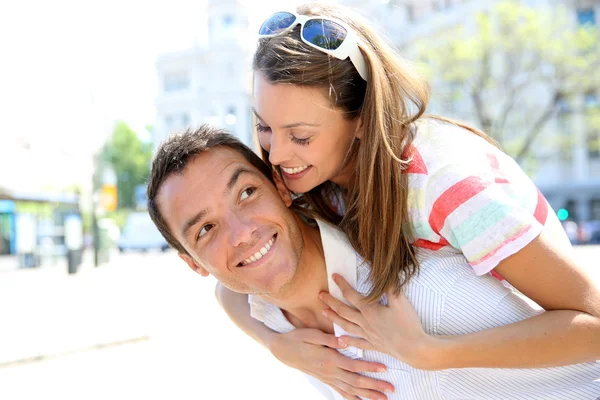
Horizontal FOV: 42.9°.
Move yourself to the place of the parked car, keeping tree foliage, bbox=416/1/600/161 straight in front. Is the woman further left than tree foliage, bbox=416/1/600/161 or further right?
right

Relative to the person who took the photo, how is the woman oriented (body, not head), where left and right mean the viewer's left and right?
facing the viewer and to the left of the viewer

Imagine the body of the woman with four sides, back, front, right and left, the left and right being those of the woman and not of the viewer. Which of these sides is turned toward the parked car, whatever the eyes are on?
right

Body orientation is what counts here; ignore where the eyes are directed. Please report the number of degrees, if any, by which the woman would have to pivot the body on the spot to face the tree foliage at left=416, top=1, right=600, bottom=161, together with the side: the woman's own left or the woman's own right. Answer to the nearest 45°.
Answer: approximately 135° to the woman's own right

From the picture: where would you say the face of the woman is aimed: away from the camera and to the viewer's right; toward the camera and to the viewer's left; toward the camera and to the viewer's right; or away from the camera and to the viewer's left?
toward the camera and to the viewer's left
